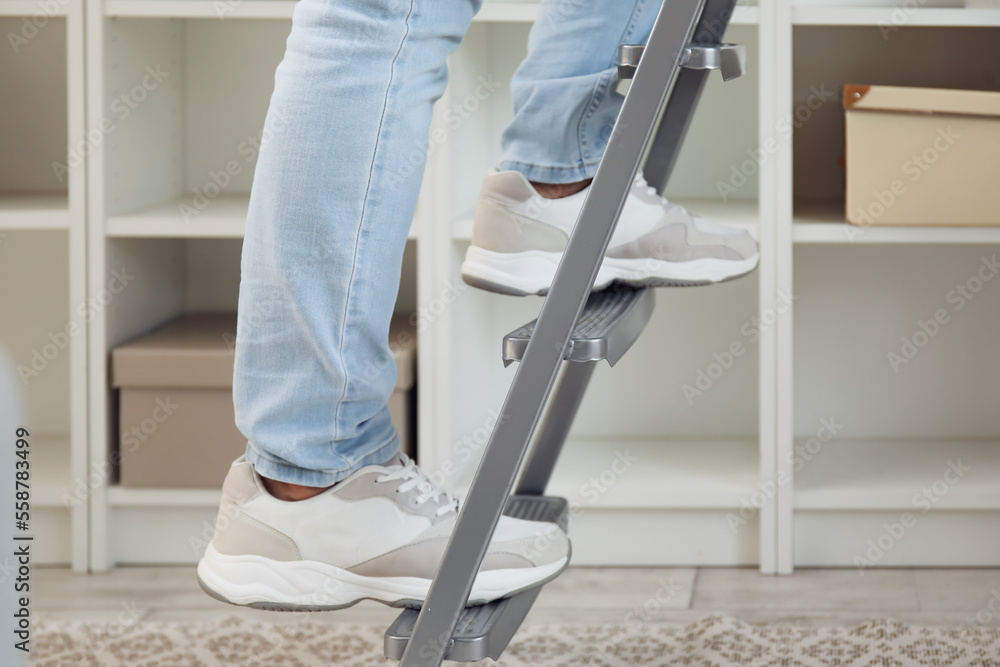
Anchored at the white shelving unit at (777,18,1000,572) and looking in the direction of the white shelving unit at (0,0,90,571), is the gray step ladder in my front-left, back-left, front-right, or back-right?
front-left

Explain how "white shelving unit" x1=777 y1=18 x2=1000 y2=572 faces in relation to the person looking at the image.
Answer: facing the viewer

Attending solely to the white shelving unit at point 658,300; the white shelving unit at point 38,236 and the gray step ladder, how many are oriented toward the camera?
2

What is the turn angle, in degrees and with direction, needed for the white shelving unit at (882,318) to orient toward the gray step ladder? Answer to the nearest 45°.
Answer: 0° — it already faces it

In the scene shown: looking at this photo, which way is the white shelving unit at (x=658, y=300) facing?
toward the camera

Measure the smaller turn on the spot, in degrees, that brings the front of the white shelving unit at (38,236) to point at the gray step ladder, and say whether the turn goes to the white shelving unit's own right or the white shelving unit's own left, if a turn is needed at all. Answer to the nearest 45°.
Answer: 0° — it already faces it

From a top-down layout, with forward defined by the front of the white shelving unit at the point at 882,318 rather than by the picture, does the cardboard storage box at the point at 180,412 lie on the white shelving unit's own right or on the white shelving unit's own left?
on the white shelving unit's own right

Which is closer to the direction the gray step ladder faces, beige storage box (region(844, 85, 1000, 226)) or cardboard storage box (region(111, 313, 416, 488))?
the cardboard storage box

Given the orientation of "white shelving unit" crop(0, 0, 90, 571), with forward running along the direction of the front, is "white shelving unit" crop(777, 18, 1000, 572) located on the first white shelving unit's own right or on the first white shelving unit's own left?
on the first white shelving unit's own left

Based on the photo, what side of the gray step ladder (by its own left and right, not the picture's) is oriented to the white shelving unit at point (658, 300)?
right

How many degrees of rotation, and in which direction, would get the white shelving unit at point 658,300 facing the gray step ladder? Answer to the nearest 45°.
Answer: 0° — it already faces it

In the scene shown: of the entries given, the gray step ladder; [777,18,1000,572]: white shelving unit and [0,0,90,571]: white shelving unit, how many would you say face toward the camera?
2

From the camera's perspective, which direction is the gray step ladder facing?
to the viewer's left

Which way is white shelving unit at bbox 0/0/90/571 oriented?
toward the camera

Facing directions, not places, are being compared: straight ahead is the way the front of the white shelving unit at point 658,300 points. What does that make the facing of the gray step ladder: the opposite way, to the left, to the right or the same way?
to the right
